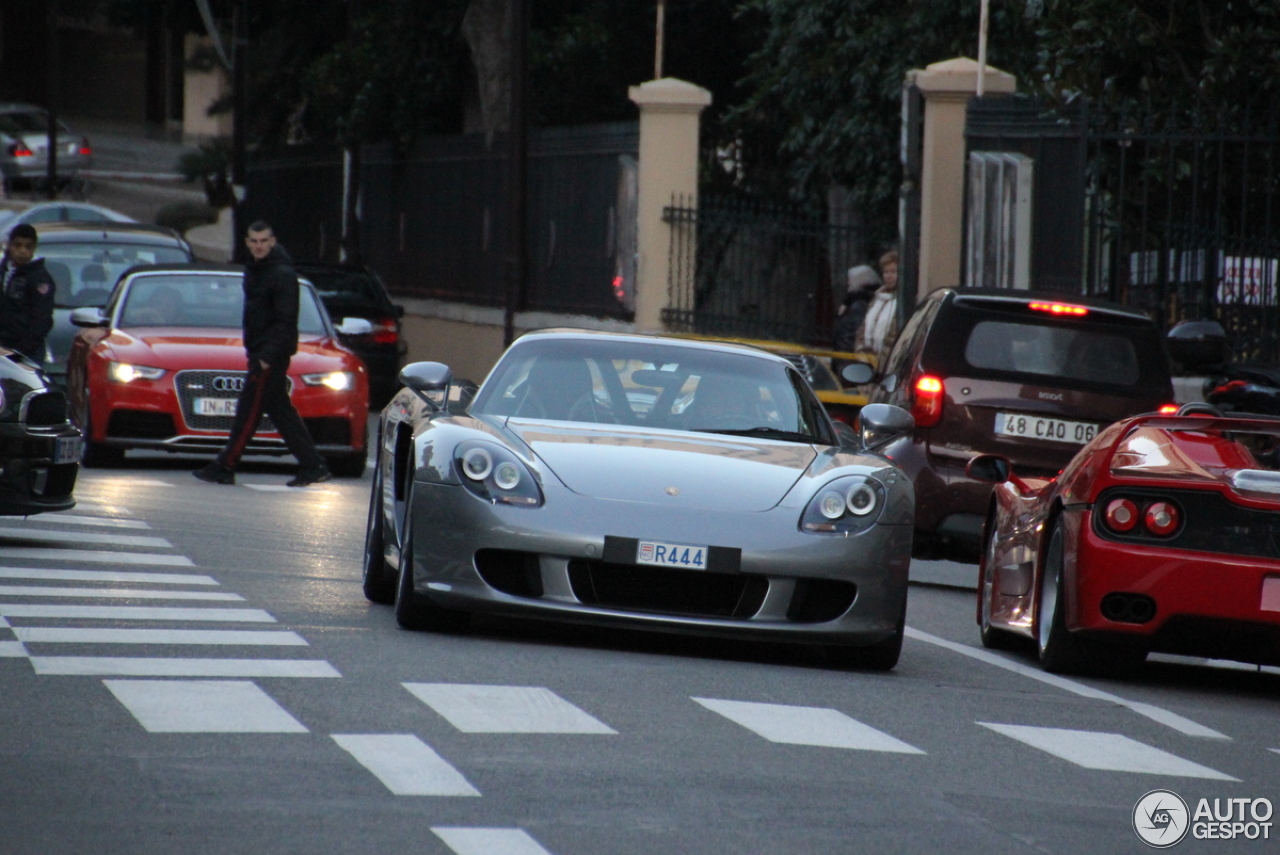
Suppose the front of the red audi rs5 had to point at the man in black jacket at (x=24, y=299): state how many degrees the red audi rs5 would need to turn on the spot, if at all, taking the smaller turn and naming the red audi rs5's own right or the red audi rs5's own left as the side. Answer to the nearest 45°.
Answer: approximately 90° to the red audi rs5's own right

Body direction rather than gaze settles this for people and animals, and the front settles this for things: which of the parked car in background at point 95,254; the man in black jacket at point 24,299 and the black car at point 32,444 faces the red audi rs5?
the parked car in background

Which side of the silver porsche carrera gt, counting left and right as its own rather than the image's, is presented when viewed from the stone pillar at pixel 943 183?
back

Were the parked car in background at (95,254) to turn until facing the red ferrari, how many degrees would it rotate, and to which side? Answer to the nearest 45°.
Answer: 0° — it already faces it

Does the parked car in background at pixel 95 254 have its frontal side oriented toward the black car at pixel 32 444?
yes

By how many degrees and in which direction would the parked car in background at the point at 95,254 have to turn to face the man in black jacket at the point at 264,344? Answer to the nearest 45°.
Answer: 0° — it already faces them

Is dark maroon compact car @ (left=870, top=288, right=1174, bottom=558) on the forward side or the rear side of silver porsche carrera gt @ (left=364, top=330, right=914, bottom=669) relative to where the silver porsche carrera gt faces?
on the rear side

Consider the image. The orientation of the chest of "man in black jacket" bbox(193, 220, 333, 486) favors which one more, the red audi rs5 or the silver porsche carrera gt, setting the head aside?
the red audi rs5

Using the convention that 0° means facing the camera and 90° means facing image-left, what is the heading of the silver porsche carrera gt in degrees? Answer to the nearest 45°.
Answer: approximately 0°

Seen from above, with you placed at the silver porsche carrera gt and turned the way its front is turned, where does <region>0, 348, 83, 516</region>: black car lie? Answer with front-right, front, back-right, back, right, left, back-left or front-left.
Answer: back-right

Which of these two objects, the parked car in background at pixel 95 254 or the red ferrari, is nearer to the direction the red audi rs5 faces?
the red ferrari

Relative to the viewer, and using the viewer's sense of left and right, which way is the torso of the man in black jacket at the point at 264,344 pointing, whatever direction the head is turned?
facing to the left of the viewer

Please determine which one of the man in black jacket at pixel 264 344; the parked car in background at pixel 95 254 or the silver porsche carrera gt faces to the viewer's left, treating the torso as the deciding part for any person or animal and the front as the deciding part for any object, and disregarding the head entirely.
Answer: the man in black jacket
